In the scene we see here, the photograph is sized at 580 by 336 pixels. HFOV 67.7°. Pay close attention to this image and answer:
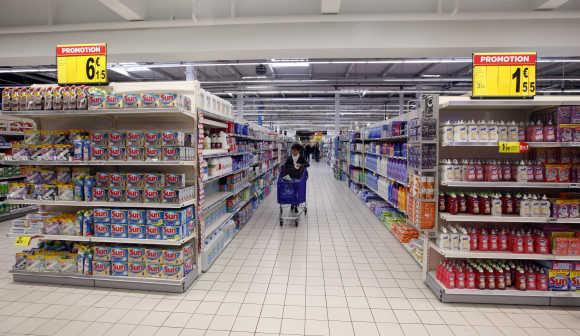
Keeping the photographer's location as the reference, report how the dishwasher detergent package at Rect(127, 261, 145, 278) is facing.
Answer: facing the viewer

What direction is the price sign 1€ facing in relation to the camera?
toward the camera

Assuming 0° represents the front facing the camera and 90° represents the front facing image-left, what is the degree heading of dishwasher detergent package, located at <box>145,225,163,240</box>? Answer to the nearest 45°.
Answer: approximately 0°

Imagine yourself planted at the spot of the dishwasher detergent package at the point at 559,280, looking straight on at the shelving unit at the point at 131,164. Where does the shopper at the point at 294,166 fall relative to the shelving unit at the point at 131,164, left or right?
right

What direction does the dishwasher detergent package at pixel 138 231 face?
toward the camera

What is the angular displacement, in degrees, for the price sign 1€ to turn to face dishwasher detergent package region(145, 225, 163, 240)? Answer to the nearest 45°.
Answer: approximately 45° to its right
